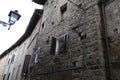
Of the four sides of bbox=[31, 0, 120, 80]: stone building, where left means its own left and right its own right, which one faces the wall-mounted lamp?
front

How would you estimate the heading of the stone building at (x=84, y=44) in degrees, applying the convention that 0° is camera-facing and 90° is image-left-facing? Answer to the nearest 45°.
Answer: approximately 45°
